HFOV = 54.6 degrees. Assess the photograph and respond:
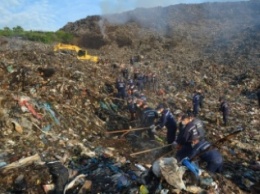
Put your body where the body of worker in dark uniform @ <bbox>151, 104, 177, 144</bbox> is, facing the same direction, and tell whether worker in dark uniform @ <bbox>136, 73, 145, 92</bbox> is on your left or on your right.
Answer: on your right

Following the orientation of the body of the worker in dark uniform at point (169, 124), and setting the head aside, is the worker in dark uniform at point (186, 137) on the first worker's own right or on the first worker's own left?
on the first worker's own left

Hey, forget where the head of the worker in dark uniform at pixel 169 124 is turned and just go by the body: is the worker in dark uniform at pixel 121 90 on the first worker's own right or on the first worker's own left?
on the first worker's own right

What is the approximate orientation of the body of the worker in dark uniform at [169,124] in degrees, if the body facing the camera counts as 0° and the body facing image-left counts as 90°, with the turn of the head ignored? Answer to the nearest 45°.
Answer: approximately 90°

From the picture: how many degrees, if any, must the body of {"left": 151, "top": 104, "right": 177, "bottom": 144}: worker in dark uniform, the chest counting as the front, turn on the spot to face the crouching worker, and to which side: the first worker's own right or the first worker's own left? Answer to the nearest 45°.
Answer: approximately 90° to the first worker's own left

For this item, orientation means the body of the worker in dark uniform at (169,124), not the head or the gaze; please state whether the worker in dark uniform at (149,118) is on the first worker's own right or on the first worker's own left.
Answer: on the first worker's own right

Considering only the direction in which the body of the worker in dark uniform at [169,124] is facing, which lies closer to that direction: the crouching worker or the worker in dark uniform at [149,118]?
the worker in dark uniform
